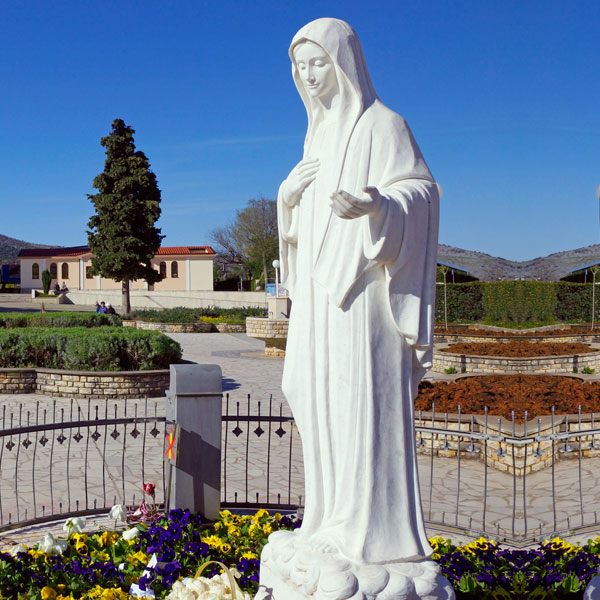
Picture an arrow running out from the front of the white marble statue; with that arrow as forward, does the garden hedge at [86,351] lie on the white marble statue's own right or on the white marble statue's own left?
on the white marble statue's own right

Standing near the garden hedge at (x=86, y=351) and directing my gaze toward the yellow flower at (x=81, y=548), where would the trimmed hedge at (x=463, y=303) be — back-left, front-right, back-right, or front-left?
back-left

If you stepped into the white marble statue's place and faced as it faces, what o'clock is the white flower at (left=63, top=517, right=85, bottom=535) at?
The white flower is roughly at 3 o'clock from the white marble statue.

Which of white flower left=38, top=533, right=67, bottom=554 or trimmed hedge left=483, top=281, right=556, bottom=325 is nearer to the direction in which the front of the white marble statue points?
the white flower

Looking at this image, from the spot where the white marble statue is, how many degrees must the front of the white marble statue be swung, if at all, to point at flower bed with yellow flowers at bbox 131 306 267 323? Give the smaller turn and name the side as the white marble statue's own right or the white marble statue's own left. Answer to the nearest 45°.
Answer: approximately 135° to the white marble statue's own right

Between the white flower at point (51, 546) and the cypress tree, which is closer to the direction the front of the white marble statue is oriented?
the white flower

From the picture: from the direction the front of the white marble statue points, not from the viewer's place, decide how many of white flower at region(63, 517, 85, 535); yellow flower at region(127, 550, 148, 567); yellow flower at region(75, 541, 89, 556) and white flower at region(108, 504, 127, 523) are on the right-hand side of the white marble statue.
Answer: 4

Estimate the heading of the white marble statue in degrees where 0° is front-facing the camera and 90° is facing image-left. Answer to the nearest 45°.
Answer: approximately 45°

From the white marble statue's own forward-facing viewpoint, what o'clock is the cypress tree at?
The cypress tree is roughly at 4 o'clock from the white marble statue.

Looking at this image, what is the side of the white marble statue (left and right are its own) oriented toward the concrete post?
right

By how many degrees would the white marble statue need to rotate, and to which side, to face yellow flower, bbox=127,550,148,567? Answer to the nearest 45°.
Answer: approximately 90° to its right

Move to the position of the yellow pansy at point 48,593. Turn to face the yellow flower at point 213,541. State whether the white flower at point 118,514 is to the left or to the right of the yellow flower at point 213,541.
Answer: left

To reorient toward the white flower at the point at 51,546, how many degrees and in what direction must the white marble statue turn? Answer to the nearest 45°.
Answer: approximately 90° to its right

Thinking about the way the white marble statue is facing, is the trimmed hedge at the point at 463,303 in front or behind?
behind
